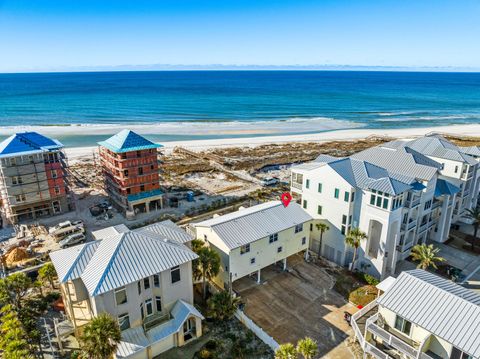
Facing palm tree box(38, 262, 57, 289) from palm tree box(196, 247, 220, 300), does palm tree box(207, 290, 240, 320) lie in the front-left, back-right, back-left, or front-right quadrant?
back-left

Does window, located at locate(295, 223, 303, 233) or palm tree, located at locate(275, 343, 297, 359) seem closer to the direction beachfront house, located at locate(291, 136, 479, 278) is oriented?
the palm tree

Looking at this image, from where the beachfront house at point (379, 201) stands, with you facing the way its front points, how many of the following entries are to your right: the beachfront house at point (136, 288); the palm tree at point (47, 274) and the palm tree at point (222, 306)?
3

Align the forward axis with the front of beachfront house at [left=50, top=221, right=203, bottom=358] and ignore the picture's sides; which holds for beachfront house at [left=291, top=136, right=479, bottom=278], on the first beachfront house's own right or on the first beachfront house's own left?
on the first beachfront house's own left

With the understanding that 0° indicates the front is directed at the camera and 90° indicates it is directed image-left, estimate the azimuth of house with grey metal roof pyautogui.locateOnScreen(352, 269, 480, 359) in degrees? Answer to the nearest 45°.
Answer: approximately 45°

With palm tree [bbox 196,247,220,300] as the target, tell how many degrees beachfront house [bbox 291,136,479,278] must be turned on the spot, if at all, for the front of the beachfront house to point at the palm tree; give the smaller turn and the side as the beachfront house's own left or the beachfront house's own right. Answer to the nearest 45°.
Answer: approximately 90° to the beachfront house's own right

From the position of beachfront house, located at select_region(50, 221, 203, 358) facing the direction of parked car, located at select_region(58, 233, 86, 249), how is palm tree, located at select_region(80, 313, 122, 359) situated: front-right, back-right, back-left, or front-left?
back-left
